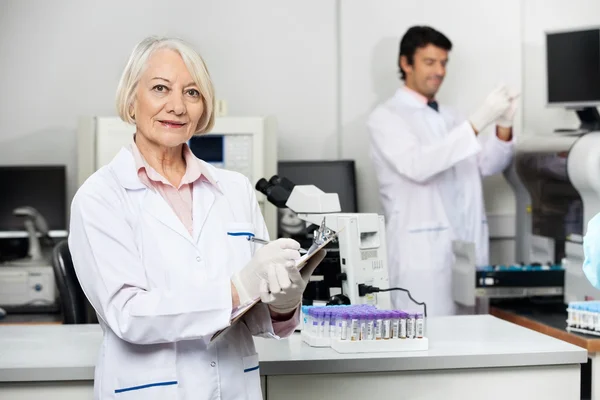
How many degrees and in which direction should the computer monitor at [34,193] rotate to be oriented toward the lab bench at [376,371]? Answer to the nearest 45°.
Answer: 0° — it already faces it

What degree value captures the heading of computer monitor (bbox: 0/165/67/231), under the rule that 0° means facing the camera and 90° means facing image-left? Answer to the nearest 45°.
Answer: approximately 0°

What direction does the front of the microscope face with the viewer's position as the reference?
facing away from the viewer and to the left of the viewer

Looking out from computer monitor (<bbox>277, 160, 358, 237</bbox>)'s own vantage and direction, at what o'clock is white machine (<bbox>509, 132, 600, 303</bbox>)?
The white machine is roughly at 10 o'clock from the computer monitor.

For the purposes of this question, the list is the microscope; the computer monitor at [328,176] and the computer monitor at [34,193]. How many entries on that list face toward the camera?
2

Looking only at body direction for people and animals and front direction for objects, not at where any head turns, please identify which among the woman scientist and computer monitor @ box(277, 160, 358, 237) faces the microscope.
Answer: the computer monitor

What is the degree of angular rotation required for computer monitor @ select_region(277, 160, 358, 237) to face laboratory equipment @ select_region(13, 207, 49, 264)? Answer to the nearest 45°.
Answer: approximately 90° to its right
